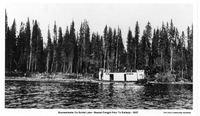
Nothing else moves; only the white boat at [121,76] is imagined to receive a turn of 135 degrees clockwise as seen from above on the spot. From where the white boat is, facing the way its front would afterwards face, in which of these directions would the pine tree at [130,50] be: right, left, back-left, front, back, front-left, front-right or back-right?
front-left

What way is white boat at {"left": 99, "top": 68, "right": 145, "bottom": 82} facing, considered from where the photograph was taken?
facing to the left of the viewer
